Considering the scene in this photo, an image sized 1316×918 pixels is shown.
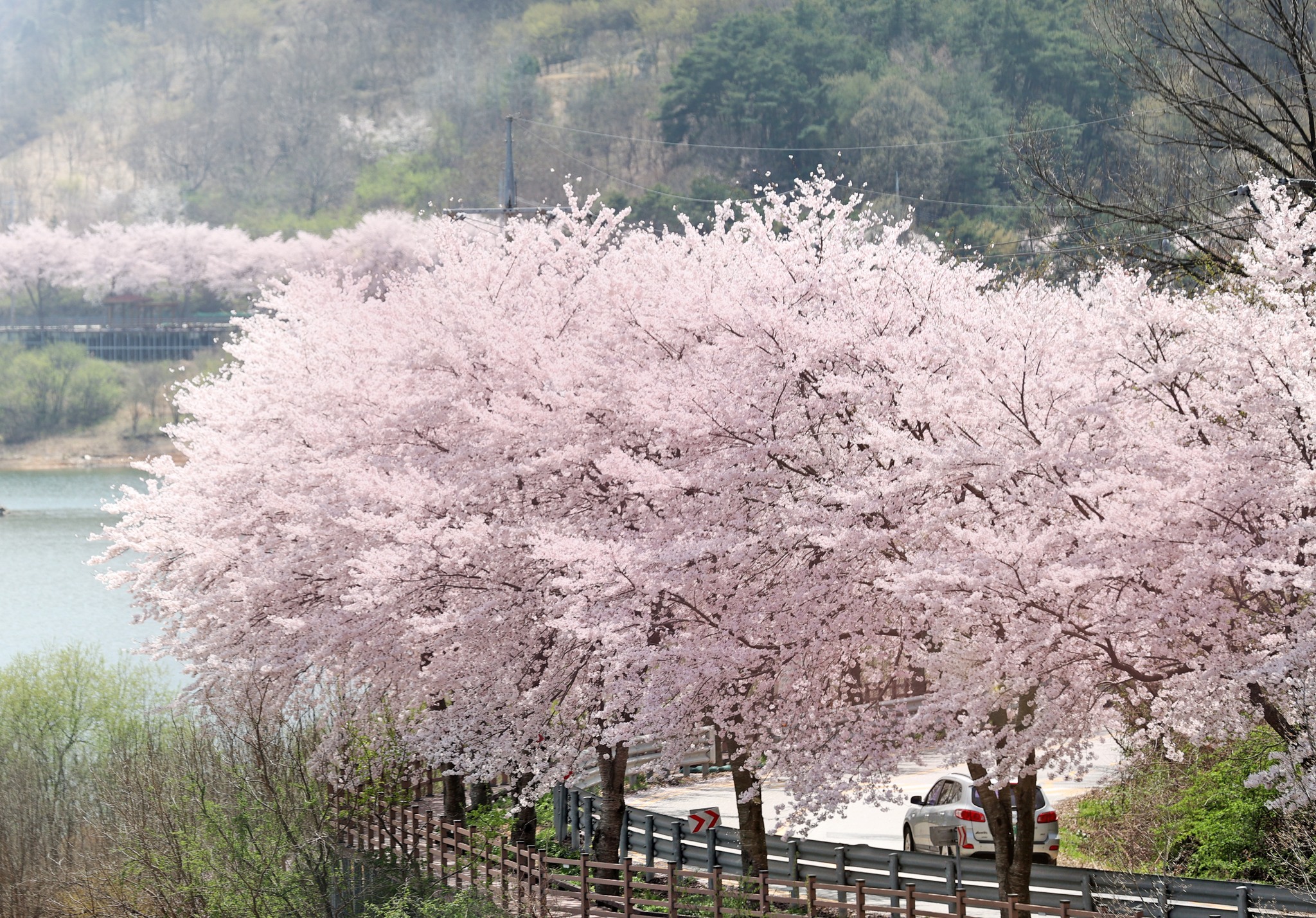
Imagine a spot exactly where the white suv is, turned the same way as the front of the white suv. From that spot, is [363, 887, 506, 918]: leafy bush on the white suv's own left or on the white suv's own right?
on the white suv's own left

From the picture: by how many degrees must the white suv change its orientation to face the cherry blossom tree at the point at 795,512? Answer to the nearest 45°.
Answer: approximately 135° to its left
